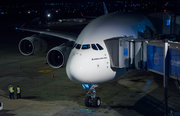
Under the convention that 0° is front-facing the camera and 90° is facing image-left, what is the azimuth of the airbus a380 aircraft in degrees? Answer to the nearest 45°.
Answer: approximately 45°
